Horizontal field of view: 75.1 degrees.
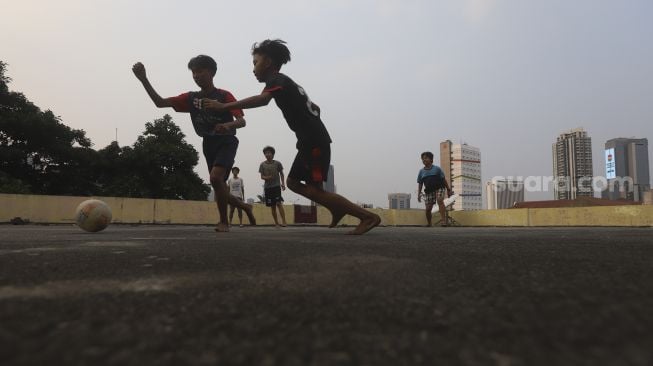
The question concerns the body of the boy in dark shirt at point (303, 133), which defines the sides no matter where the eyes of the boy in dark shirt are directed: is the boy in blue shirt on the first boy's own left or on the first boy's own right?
on the first boy's own right

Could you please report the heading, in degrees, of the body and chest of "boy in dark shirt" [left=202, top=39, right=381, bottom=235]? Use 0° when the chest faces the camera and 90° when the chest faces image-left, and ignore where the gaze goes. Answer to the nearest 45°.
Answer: approximately 90°

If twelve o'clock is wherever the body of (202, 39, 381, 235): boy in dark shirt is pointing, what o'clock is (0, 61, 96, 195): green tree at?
The green tree is roughly at 2 o'clock from the boy in dark shirt.

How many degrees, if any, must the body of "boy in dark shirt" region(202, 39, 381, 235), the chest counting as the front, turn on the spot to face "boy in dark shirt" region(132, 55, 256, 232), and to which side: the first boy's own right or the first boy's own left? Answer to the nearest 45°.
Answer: approximately 45° to the first boy's own right

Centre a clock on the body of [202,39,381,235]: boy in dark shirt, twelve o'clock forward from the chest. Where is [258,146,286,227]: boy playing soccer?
The boy playing soccer is roughly at 3 o'clock from the boy in dark shirt.

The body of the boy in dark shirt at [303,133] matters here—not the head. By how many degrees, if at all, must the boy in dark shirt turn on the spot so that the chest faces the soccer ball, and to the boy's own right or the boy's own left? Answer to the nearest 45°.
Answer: approximately 45° to the boy's own right

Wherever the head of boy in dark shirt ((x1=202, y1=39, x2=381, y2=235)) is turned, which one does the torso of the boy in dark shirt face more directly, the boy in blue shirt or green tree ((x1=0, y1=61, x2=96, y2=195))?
the green tree

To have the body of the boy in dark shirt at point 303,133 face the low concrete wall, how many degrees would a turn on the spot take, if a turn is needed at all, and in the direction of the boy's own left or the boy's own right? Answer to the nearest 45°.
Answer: approximately 90° to the boy's own right

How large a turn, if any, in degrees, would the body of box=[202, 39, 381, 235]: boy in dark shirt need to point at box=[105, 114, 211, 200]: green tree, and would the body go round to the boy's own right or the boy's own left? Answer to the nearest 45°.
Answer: approximately 90° to the boy's own right

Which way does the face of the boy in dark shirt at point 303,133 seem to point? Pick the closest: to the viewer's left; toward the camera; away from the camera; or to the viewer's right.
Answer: to the viewer's left
